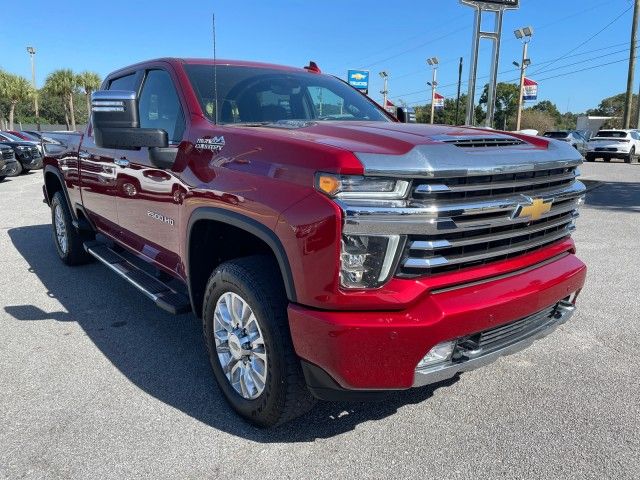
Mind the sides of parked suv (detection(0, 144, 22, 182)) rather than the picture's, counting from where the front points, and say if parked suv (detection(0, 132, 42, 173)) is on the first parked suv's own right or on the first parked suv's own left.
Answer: on the first parked suv's own left

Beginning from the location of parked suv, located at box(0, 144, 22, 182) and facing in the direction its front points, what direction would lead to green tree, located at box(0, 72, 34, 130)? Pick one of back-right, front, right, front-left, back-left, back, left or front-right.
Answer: back-left

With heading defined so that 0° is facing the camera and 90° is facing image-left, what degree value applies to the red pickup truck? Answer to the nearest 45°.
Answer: approximately 315°

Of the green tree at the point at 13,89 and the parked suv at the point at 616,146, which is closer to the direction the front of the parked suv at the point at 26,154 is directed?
the parked suv

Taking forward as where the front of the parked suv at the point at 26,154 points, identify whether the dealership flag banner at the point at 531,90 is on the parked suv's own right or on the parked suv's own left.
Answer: on the parked suv's own left

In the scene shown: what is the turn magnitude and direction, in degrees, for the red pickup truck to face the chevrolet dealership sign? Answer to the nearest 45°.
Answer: approximately 135° to its left

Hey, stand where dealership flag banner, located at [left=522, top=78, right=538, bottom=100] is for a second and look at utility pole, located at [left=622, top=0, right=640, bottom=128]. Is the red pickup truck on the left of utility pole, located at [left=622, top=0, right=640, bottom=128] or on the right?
right

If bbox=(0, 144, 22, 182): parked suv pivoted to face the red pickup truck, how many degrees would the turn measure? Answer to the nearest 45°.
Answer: approximately 45° to its right
